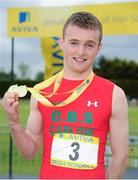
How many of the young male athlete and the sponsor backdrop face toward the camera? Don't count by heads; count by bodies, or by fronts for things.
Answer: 2

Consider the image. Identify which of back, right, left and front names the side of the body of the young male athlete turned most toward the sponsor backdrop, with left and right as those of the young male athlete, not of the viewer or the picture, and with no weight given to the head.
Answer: back

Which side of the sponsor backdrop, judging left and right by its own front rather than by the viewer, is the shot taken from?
front

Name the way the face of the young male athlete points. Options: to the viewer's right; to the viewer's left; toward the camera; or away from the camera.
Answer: toward the camera

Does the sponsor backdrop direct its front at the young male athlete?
yes

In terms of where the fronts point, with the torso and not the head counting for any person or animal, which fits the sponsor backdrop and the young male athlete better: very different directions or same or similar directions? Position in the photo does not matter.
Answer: same or similar directions
